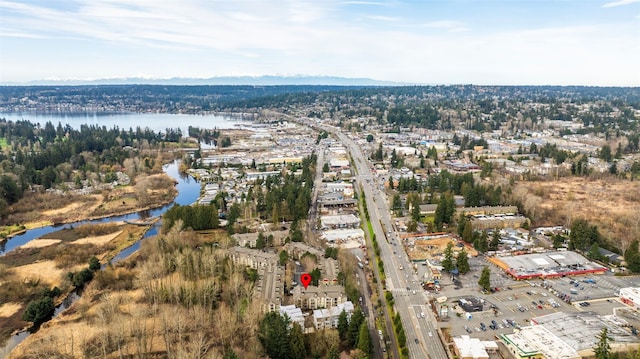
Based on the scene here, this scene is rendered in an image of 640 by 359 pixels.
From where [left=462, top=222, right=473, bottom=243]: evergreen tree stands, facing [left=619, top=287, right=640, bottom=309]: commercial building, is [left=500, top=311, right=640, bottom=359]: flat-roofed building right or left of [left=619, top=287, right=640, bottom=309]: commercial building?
right

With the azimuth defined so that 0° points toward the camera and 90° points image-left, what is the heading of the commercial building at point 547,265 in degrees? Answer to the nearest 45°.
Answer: approximately 0°

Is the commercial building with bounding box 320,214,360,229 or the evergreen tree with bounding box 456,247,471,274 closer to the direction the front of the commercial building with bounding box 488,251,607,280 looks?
the evergreen tree

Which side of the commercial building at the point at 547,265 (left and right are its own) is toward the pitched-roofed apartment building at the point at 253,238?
right

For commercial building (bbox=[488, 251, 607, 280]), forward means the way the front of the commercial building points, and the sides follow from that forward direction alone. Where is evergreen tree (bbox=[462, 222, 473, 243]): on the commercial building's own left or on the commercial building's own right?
on the commercial building's own right

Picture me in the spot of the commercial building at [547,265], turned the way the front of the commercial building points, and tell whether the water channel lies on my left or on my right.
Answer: on my right

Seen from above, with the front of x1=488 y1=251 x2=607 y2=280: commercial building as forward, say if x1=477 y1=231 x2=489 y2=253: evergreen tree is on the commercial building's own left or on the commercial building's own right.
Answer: on the commercial building's own right

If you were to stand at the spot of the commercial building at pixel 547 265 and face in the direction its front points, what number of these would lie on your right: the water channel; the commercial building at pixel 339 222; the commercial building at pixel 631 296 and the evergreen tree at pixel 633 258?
2

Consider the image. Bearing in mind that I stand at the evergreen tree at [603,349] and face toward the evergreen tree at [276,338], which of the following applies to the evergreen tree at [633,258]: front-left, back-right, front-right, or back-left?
back-right

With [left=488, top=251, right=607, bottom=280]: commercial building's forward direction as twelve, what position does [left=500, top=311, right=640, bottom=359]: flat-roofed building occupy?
The flat-roofed building is roughly at 12 o'clock from the commercial building.

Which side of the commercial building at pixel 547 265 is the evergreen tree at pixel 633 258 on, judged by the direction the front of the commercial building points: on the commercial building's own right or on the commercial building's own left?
on the commercial building's own left

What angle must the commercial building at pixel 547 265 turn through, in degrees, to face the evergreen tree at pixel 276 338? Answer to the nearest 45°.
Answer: approximately 45° to its right

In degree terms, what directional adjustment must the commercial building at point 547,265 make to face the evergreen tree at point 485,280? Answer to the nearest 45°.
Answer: approximately 45° to its right

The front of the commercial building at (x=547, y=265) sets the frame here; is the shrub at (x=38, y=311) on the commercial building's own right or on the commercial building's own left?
on the commercial building's own right

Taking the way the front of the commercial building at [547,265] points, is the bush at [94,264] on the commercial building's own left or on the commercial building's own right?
on the commercial building's own right
